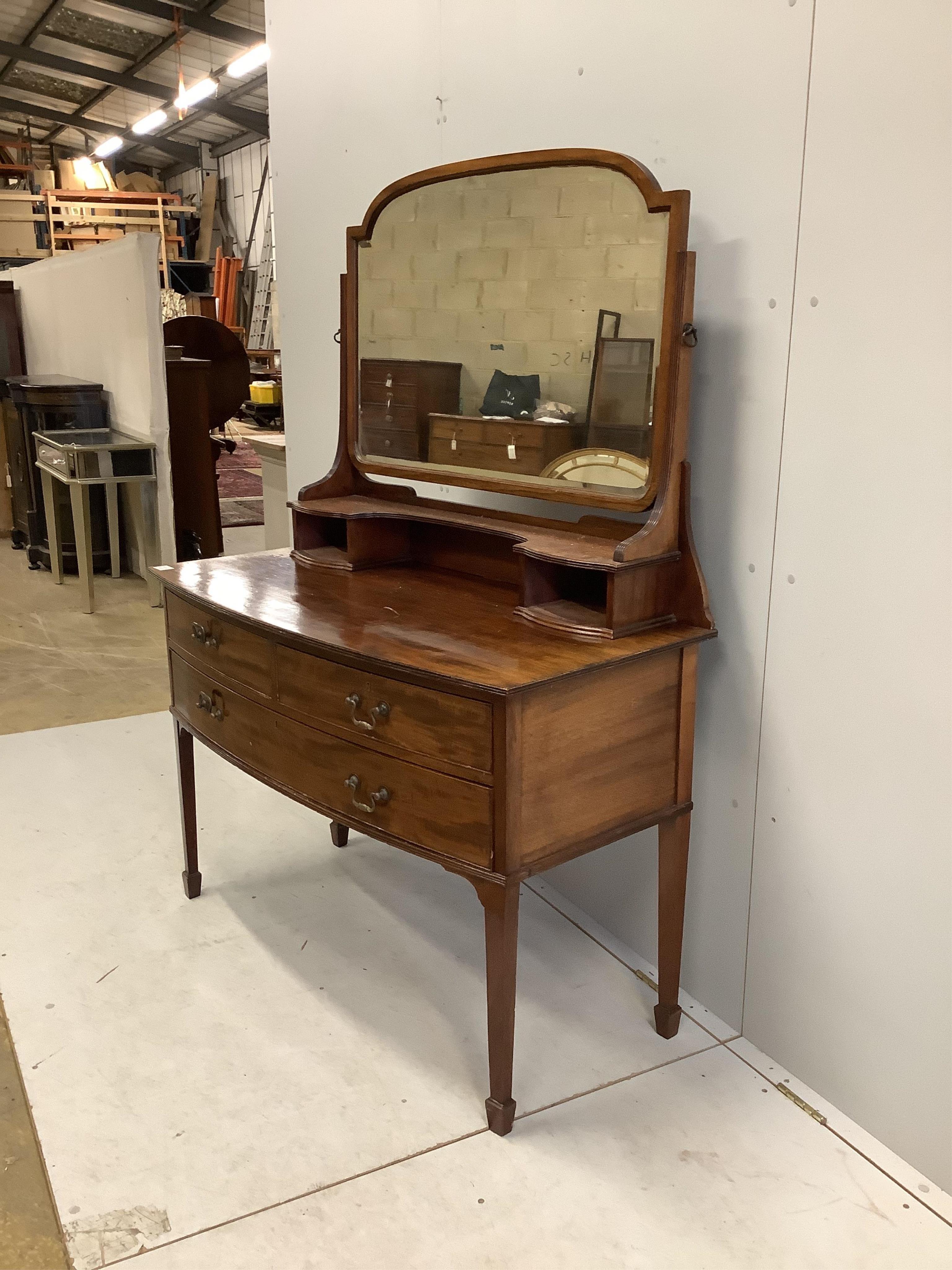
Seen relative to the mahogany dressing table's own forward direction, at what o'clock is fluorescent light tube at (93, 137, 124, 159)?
The fluorescent light tube is roughly at 4 o'clock from the mahogany dressing table.

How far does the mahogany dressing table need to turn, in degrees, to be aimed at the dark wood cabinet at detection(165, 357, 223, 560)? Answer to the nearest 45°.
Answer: approximately 135° to its right

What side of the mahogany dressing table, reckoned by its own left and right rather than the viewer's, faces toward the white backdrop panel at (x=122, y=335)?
right

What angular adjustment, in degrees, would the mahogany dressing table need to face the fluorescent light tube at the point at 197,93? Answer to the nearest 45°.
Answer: approximately 135° to its right

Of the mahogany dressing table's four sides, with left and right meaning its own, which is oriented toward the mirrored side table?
right

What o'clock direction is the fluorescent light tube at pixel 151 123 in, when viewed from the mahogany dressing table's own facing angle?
The fluorescent light tube is roughly at 4 o'clock from the mahogany dressing table.

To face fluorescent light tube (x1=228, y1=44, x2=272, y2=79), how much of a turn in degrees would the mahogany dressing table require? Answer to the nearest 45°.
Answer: approximately 135° to its right

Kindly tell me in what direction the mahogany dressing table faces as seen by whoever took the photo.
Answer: facing the viewer and to the left of the viewer

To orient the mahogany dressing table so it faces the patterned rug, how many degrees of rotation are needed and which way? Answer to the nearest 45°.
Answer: approximately 135° to its right

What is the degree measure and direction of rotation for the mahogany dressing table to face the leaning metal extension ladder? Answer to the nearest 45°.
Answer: approximately 135° to its right
